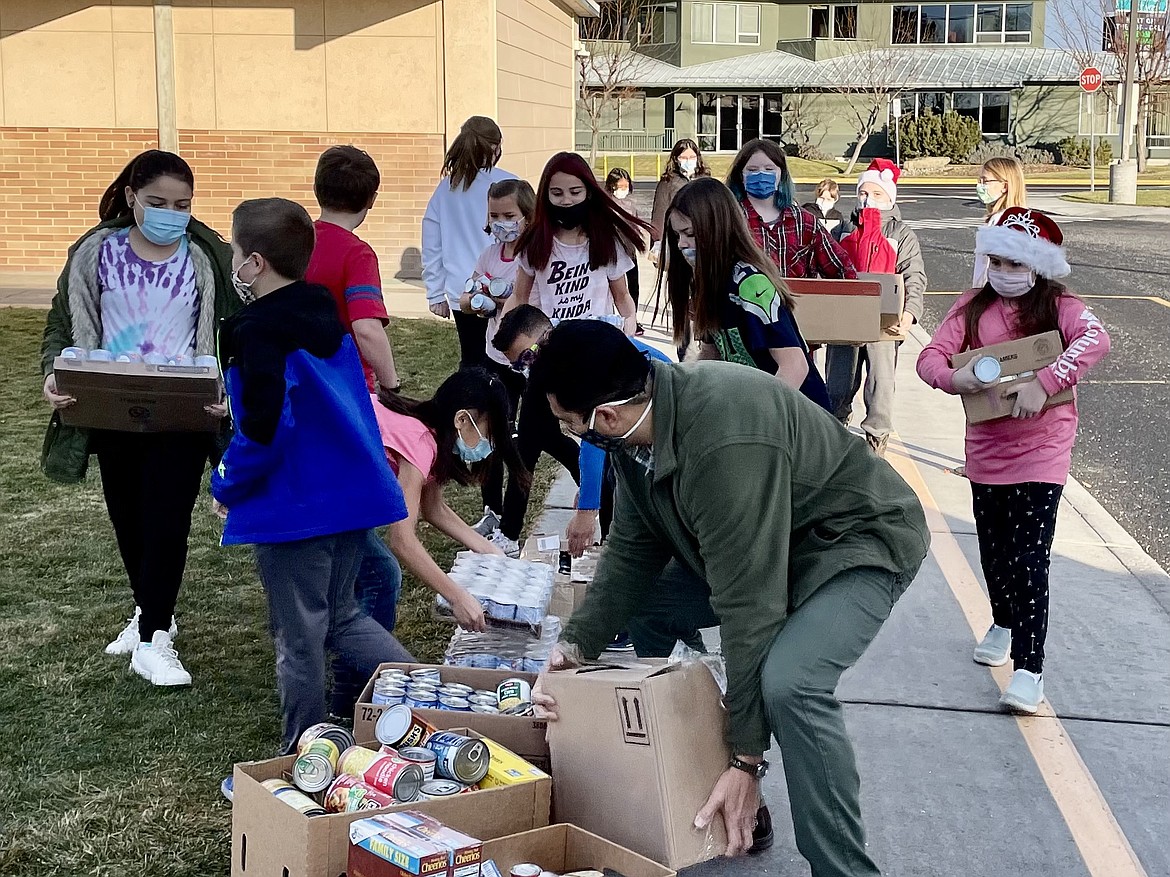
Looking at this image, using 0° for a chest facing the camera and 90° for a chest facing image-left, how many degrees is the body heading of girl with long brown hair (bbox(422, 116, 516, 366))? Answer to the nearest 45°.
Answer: approximately 225°

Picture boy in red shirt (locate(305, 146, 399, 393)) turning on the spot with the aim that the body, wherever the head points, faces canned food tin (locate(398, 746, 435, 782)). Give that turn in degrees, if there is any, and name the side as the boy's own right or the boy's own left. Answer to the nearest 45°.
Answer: approximately 135° to the boy's own right

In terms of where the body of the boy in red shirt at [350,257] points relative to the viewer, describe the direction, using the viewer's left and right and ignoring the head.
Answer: facing away from the viewer and to the right of the viewer

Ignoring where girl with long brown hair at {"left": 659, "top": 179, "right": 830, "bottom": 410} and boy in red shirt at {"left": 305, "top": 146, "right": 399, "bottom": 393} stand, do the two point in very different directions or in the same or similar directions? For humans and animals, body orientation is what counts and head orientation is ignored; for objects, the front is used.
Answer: very different directions

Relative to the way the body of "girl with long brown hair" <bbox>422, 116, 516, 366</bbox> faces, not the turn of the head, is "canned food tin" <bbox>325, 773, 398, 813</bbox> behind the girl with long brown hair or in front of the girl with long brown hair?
behind

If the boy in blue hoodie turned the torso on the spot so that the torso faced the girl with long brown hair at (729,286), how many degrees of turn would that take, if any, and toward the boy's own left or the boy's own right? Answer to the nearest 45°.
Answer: approximately 90° to the boy's own right

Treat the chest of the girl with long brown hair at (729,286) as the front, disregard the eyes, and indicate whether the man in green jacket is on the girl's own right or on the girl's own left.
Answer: on the girl's own left
